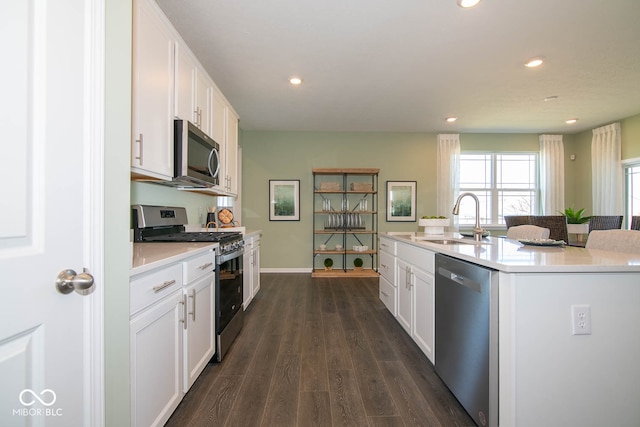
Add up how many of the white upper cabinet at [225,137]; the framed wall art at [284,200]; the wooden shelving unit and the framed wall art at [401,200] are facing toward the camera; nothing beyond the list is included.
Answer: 3

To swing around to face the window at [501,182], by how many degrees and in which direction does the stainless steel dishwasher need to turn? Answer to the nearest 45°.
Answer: approximately 135° to its right

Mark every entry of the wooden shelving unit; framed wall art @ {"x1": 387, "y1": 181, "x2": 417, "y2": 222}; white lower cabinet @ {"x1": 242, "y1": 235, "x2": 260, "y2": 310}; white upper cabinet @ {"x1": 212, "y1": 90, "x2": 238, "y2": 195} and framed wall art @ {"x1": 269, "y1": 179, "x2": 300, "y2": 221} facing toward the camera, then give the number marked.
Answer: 3

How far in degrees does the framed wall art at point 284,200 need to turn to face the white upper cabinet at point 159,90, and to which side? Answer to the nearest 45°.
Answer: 0° — it already faces it

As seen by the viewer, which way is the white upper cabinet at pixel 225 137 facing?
to the viewer's right

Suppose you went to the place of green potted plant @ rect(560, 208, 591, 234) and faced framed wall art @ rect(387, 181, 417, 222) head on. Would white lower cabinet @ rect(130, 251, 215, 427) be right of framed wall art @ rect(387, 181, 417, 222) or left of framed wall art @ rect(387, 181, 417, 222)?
left

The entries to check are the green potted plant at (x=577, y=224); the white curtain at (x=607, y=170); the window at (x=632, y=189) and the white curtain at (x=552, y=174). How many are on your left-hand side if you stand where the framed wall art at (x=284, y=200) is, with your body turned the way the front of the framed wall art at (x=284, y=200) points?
4

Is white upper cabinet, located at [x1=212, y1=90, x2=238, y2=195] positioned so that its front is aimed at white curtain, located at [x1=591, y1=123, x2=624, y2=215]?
yes

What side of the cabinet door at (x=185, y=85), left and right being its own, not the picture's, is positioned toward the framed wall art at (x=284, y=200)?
left

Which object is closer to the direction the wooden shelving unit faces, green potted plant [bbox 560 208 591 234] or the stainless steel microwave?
the stainless steel microwave

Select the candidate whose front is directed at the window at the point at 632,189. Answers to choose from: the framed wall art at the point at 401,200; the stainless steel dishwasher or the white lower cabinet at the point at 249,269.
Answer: the white lower cabinet

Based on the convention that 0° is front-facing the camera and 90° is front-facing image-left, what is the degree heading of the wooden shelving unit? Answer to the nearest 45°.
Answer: approximately 0°

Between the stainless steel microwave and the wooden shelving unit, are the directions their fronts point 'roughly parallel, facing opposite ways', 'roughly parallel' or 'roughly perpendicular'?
roughly perpendicular
